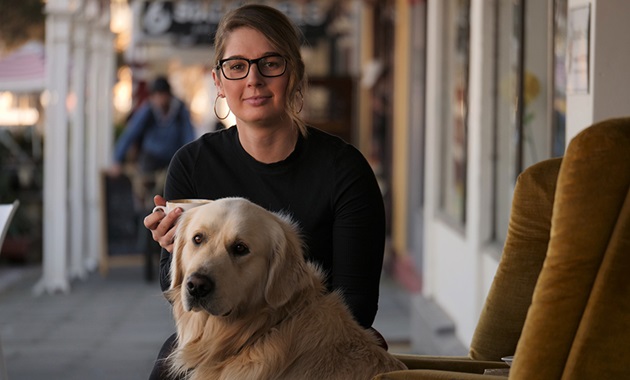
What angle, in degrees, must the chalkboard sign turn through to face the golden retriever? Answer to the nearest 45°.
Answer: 0° — it already faces it

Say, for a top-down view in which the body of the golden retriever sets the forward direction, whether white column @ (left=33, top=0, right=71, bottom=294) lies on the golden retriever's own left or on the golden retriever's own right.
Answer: on the golden retriever's own right

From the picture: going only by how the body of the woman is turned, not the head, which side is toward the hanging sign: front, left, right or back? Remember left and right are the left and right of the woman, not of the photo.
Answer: back

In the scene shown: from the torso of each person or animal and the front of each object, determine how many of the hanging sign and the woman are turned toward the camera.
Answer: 2

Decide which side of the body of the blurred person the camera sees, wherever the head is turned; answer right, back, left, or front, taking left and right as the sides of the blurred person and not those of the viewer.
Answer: front

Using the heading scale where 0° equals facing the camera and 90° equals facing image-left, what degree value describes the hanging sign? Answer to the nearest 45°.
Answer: approximately 0°

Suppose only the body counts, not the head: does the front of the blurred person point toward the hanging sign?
no

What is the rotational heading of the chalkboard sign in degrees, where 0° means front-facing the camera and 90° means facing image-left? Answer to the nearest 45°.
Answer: approximately 0°

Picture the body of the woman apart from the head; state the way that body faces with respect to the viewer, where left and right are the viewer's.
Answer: facing the viewer

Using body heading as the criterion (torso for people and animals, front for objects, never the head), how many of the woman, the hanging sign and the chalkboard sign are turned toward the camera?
3

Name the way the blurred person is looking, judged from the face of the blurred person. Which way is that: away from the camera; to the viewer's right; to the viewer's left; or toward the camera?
toward the camera

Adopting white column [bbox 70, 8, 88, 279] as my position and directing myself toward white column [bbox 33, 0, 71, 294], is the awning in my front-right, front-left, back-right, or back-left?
back-right

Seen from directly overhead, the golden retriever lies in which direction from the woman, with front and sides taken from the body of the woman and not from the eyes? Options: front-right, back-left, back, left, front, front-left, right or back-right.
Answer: front

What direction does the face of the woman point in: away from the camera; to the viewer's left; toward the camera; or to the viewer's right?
toward the camera

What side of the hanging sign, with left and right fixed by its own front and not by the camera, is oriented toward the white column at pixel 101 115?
front

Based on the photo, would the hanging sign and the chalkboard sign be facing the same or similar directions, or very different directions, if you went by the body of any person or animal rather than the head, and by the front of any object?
same or similar directions

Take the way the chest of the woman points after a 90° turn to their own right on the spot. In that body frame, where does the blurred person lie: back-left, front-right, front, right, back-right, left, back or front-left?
right

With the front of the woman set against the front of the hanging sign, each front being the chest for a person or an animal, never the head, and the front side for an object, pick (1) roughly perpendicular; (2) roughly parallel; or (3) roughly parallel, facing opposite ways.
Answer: roughly parallel

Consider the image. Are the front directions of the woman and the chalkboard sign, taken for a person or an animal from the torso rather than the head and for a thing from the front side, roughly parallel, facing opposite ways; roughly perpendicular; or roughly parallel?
roughly parallel
